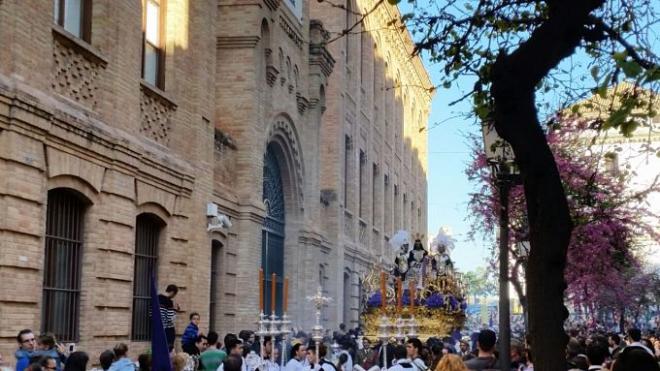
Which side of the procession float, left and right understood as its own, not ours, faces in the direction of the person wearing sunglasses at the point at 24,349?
front

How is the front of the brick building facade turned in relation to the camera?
facing the viewer and to the right of the viewer

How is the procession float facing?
toward the camera

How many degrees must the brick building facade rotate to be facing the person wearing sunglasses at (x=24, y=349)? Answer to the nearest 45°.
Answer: approximately 45° to its right

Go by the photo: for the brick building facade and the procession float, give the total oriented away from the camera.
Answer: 0

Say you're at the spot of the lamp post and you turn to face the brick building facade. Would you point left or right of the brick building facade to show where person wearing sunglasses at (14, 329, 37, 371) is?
left
